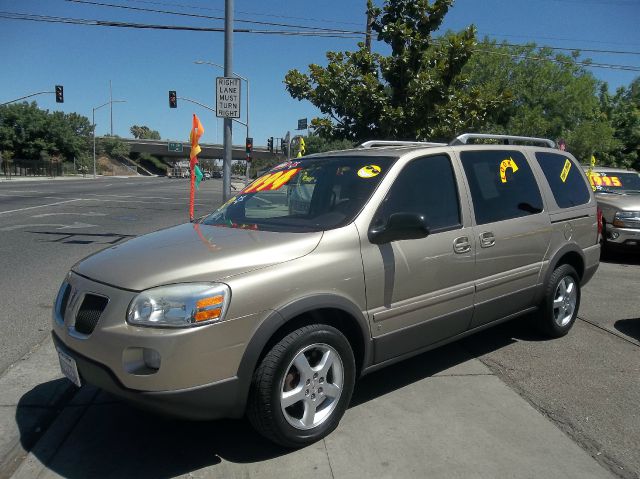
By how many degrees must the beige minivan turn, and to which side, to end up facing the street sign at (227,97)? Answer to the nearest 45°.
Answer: approximately 135° to its right

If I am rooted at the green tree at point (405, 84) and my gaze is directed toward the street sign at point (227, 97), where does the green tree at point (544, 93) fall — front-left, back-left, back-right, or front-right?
back-right

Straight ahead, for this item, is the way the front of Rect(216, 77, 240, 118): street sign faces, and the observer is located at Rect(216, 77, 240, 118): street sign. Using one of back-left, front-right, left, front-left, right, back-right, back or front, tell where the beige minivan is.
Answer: front

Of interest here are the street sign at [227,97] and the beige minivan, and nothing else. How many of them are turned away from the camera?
0

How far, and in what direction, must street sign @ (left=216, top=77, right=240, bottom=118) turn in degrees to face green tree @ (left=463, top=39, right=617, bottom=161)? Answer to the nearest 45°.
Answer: approximately 135° to its left

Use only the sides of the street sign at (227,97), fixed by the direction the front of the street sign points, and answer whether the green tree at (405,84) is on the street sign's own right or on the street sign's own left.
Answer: on the street sign's own left

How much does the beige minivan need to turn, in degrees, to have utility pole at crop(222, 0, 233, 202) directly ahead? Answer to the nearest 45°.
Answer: approximately 135° to its right

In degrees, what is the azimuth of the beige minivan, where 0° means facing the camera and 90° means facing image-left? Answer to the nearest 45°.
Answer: approximately 45°

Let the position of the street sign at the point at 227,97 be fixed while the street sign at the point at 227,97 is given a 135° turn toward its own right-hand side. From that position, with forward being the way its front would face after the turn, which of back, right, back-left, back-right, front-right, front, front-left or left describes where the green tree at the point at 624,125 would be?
right

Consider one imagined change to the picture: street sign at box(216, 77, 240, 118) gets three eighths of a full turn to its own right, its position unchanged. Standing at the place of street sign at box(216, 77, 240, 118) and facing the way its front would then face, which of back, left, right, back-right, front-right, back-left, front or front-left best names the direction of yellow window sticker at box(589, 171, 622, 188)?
back-right

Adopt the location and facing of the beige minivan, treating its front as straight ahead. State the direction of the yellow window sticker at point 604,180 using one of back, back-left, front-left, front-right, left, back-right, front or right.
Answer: back

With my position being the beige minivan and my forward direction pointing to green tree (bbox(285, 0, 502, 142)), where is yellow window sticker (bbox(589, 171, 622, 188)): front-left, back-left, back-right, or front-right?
front-right

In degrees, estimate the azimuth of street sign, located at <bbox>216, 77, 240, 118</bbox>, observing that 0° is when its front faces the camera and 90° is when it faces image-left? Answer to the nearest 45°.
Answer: approximately 0°
